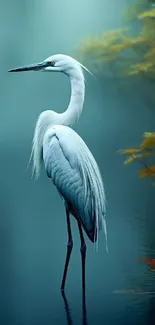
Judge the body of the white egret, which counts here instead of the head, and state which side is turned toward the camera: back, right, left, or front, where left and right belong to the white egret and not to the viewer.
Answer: left
